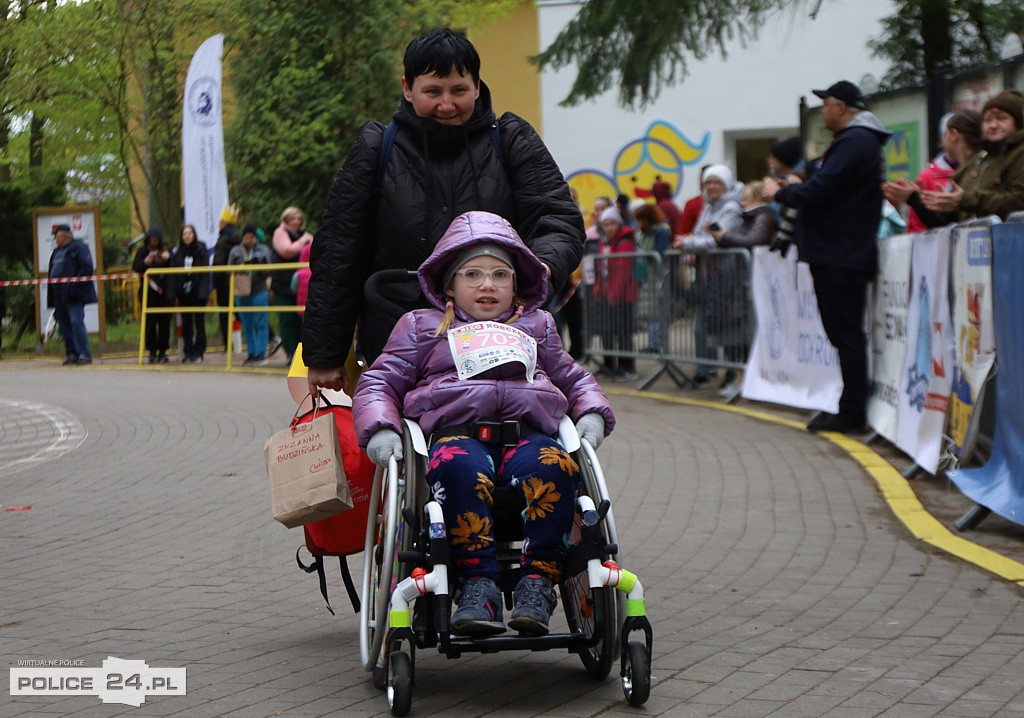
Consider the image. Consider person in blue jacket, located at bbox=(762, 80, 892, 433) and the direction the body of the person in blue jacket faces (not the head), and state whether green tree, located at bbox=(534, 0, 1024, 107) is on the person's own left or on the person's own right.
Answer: on the person's own right

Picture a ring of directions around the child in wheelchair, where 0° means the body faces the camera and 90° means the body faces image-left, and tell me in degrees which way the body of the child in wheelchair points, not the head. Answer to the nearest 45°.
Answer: approximately 0°

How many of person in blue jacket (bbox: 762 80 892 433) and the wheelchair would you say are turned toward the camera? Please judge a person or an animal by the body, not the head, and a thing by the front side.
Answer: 1

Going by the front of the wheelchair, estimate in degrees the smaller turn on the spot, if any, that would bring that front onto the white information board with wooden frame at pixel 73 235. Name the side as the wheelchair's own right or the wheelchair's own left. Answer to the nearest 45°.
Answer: approximately 180°

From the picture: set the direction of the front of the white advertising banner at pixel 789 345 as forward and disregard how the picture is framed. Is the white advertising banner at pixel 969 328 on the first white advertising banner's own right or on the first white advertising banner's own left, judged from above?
on the first white advertising banner's own left

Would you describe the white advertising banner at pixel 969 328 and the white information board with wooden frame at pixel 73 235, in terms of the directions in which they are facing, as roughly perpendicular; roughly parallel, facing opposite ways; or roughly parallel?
roughly perpendicular

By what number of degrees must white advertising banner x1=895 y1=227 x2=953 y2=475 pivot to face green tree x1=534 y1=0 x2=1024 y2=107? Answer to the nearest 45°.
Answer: approximately 135° to its right

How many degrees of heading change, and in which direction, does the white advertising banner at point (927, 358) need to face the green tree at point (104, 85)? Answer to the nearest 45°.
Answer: approximately 90° to its right

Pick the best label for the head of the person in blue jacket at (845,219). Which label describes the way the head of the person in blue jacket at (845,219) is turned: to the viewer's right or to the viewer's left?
to the viewer's left

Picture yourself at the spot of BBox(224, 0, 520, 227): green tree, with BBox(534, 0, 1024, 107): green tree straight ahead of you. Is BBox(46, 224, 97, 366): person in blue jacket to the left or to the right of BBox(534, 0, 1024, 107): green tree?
right

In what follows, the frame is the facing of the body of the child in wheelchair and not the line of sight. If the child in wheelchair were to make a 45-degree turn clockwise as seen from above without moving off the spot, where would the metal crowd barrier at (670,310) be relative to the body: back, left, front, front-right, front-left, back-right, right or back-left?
back-right

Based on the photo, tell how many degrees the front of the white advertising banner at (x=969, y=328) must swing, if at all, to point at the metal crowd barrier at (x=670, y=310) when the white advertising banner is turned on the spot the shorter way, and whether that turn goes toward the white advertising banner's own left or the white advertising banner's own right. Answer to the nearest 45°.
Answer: approximately 90° to the white advertising banner's own right

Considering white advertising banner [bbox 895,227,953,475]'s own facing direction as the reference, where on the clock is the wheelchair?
The wheelchair is roughly at 11 o'clock from the white advertising banner.

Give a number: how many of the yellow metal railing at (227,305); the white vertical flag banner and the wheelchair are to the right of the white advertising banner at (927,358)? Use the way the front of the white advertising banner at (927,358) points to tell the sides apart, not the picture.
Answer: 2
